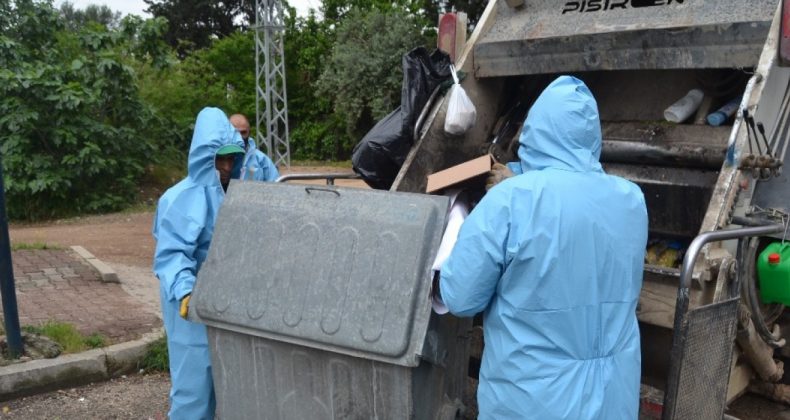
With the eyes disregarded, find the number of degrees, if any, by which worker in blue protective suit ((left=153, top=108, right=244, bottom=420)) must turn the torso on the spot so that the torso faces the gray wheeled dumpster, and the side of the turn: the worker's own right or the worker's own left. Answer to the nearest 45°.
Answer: approximately 45° to the worker's own right

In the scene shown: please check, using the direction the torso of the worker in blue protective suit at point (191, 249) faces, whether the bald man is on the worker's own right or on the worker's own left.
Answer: on the worker's own left

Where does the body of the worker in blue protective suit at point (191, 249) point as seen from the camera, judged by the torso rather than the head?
to the viewer's right

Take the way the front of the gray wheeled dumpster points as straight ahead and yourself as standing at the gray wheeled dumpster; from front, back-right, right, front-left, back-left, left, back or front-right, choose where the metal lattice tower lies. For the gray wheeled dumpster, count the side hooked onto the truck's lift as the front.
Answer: front-left

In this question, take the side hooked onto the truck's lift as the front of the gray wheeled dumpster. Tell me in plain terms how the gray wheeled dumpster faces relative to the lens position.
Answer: facing away from the viewer and to the right of the viewer

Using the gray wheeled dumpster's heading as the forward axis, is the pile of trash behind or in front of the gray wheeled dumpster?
in front

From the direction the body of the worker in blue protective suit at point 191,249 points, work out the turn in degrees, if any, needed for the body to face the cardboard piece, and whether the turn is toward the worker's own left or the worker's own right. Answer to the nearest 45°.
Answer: approximately 45° to the worker's own right

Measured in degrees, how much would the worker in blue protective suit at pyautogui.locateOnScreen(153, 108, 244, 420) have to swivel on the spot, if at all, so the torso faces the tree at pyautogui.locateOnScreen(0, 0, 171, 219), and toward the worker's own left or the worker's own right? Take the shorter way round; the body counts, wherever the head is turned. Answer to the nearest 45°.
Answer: approximately 90° to the worker's own left

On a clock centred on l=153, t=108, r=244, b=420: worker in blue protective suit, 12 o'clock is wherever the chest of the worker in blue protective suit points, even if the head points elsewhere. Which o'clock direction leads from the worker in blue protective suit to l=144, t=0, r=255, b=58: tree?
The tree is roughly at 9 o'clock from the worker in blue protective suit.

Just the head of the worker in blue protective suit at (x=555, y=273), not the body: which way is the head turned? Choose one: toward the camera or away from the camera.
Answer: away from the camera

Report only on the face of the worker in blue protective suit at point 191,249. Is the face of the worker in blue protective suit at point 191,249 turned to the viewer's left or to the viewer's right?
to the viewer's right
